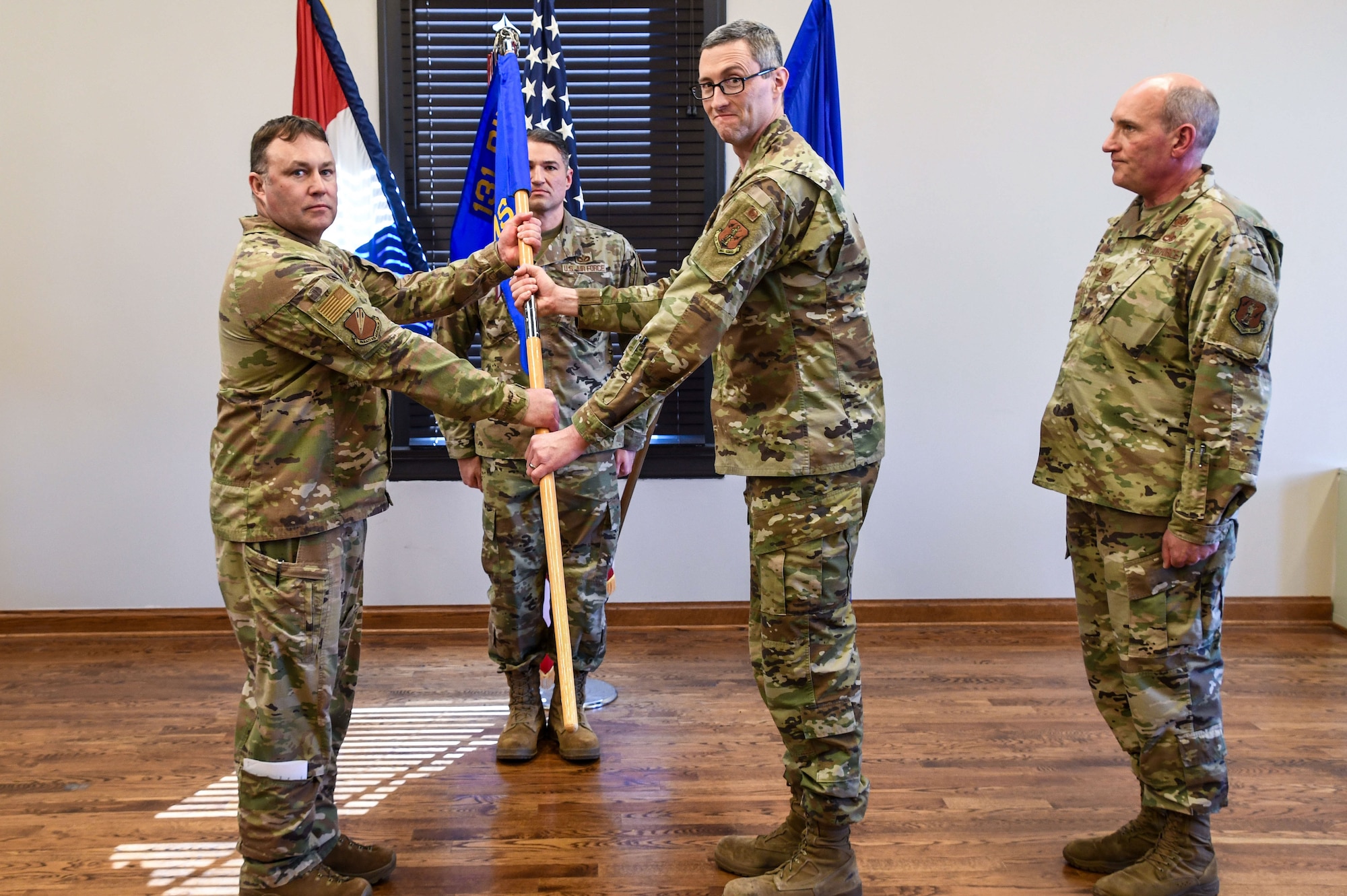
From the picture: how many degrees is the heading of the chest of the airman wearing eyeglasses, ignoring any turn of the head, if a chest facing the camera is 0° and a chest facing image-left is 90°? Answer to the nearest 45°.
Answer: approximately 90°

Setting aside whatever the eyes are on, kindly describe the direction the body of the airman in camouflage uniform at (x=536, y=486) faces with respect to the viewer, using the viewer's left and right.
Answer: facing the viewer

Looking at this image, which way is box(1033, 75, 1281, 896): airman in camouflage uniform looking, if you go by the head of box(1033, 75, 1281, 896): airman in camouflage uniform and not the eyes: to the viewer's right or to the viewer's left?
to the viewer's left

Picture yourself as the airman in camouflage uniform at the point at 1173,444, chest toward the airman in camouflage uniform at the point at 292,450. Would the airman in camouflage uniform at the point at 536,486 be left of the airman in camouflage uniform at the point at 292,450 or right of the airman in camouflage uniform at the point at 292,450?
right

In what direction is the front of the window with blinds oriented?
toward the camera

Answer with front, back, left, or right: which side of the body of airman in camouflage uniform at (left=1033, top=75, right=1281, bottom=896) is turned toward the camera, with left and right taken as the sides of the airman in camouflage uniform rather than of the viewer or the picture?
left
